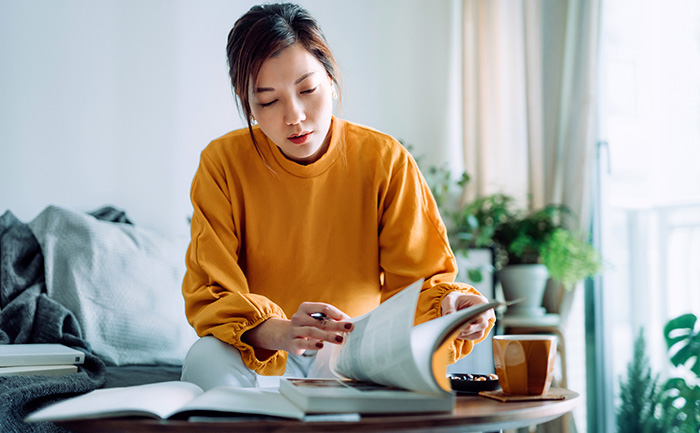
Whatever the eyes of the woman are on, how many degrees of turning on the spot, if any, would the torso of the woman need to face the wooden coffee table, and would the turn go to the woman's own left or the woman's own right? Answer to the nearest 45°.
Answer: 0° — they already face it

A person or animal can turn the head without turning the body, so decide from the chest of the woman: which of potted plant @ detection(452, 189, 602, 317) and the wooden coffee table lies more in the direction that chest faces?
the wooden coffee table

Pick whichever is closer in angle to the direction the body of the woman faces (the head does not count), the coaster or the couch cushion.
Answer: the coaster

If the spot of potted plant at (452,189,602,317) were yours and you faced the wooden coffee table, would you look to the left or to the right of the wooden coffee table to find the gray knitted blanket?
right

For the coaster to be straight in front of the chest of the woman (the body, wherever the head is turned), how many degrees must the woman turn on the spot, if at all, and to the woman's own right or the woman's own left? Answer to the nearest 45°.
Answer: approximately 45° to the woman's own left

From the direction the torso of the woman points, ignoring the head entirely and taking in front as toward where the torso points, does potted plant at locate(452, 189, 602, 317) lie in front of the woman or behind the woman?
behind

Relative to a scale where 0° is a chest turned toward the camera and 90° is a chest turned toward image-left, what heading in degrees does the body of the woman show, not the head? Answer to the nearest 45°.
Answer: approximately 0°

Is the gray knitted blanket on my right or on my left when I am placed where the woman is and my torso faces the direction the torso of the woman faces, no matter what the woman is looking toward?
on my right
